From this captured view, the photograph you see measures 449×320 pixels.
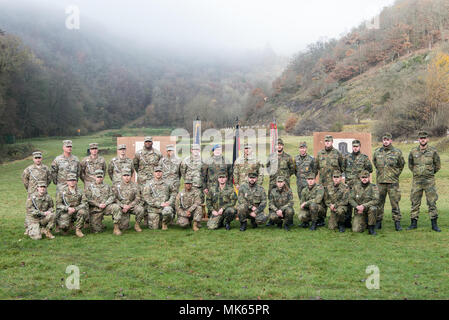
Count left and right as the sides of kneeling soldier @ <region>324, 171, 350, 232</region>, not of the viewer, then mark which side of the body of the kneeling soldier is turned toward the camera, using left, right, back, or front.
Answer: front

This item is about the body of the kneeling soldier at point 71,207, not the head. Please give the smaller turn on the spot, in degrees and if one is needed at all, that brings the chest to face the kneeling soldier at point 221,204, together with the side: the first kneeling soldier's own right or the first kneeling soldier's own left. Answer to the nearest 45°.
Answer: approximately 90° to the first kneeling soldier's own left

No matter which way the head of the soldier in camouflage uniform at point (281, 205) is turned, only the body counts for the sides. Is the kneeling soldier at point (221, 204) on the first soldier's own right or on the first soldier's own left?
on the first soldier's own right

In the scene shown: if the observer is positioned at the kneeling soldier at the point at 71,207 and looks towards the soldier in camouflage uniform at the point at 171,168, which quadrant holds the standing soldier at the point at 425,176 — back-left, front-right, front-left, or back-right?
front-right

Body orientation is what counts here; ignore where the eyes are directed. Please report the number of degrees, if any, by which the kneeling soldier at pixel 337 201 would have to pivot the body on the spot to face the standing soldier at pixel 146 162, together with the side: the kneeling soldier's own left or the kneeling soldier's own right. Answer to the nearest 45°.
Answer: approximately 90° to the kneeling soldier's own right

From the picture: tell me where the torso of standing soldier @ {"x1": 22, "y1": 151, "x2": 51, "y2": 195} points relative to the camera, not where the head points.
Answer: toward the camera

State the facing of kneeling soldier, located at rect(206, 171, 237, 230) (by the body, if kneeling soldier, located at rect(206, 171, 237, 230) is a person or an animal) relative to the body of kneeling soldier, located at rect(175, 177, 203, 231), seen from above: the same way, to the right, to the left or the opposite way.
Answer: the same way

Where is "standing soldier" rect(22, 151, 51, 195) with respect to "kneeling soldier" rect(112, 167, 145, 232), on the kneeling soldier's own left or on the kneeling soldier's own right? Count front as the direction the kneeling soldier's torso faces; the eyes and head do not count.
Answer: on the kneeling soldier's own right

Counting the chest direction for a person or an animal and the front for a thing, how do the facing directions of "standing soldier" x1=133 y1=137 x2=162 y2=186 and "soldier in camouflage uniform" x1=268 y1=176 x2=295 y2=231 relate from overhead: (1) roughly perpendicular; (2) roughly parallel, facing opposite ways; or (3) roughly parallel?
roughly parallel

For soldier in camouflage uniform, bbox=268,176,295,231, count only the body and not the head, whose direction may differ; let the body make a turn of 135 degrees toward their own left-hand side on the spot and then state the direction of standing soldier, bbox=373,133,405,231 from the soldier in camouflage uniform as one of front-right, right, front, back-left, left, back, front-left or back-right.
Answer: front-right

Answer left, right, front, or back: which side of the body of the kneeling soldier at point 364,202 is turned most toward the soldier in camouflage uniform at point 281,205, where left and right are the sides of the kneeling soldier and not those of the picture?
right

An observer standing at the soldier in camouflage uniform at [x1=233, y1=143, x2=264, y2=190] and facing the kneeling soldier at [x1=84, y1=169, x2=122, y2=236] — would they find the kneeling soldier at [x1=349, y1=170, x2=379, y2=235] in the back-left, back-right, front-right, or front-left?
back-left

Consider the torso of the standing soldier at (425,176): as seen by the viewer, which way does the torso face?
toward the camera

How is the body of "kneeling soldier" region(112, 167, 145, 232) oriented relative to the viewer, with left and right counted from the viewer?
facing the viewer

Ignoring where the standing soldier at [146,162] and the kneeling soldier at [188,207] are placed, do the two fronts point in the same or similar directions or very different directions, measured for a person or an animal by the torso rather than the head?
same or similar directions
